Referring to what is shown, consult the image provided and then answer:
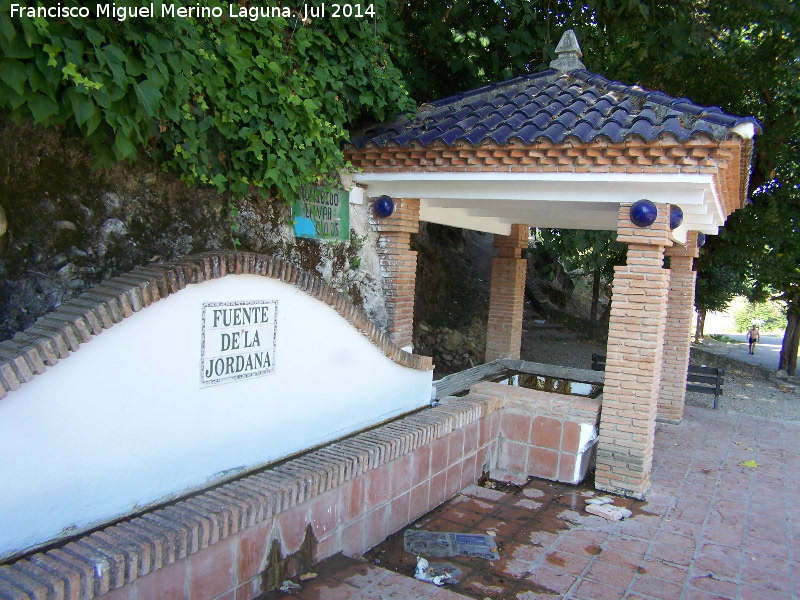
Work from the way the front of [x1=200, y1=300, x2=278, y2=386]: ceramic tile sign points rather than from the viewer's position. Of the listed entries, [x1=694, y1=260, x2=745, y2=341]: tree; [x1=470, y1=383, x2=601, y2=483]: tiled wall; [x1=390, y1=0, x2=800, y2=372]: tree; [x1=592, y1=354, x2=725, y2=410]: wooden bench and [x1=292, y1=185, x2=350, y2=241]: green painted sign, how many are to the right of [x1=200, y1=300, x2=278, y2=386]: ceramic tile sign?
0

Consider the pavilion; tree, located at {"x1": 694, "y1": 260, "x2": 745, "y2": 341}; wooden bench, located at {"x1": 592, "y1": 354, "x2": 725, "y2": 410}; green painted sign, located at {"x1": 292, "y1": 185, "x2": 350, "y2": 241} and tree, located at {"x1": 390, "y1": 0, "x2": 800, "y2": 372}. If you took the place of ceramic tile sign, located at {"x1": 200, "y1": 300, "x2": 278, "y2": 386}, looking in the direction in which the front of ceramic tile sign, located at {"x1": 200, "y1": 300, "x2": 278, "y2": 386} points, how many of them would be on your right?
0

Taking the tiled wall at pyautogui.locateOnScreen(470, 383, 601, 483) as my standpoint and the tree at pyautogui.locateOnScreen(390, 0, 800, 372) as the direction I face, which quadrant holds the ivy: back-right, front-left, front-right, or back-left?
back-left

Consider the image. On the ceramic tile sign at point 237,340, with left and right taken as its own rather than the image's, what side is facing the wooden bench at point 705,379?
left

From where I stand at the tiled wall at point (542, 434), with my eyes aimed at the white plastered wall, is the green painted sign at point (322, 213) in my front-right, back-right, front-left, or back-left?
front-right

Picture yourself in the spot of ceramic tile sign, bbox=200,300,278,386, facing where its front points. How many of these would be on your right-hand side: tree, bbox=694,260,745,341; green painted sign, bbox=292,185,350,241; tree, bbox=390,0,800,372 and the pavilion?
0

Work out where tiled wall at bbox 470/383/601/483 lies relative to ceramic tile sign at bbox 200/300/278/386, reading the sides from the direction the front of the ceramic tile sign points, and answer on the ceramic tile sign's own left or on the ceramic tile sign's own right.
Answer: on the ceramic tile sign's own left

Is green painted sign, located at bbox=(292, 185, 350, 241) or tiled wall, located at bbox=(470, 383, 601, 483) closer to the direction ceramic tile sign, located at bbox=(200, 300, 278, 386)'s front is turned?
the tiled wall

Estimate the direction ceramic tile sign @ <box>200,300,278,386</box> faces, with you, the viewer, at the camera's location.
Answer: facing the viewer and to the right of the viewer

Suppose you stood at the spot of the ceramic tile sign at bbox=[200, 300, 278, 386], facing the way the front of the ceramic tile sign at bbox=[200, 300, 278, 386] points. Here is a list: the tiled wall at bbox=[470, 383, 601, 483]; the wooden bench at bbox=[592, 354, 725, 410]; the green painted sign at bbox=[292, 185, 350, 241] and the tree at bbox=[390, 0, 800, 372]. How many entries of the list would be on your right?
0

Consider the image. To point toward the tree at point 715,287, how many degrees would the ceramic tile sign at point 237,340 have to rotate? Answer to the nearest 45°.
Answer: approximately 90° to its left

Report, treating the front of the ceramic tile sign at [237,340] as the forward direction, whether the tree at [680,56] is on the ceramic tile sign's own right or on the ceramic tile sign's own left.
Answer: on the ceramic tile sign's own left

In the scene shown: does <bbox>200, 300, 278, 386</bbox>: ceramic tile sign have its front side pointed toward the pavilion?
no
